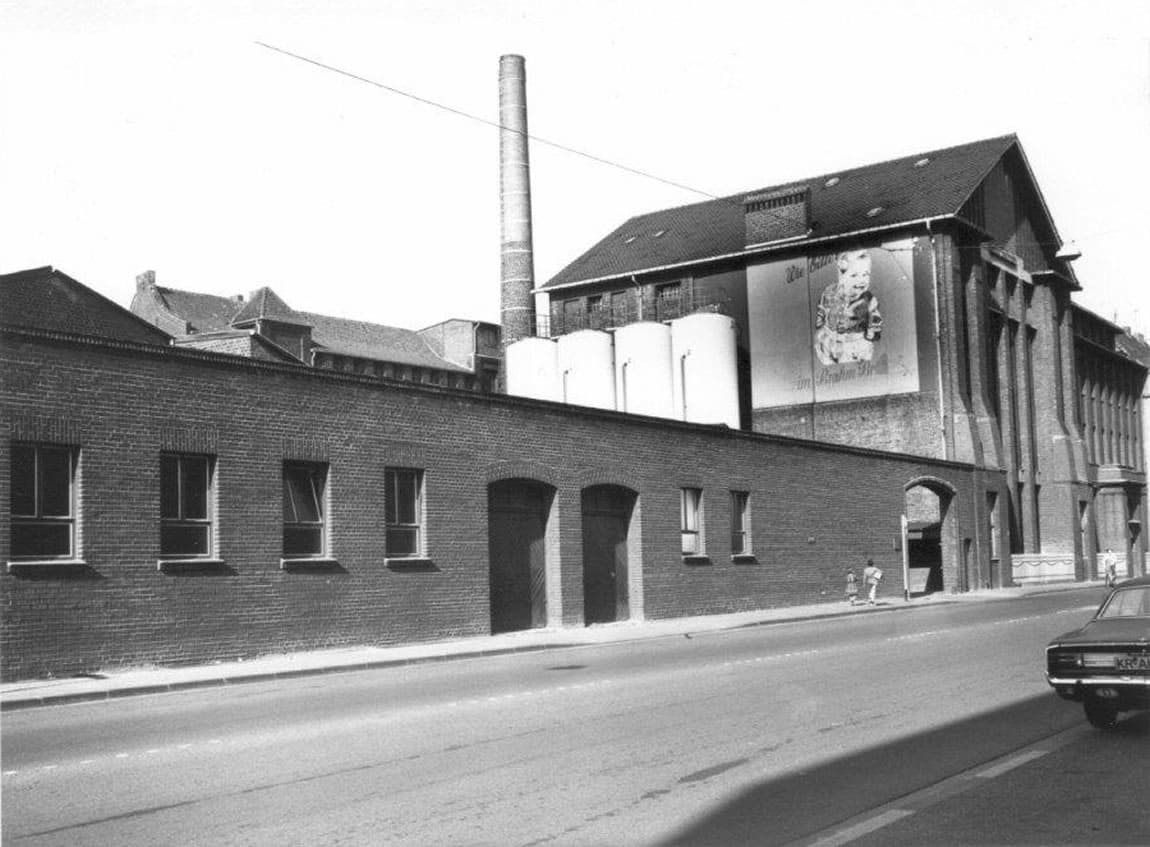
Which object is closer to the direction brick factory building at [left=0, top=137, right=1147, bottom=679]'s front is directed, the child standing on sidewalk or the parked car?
the parked car

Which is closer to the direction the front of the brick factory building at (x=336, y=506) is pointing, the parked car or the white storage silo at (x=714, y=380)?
the parked car

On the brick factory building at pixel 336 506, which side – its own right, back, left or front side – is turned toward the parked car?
front

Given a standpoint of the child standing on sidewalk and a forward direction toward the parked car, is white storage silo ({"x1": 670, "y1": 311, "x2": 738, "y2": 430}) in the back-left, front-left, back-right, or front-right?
back-right

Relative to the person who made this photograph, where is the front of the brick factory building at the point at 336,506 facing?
facing the viewer and to the right of the viewer
